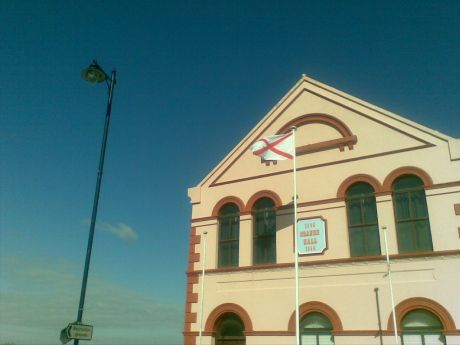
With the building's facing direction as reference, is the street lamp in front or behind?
in front

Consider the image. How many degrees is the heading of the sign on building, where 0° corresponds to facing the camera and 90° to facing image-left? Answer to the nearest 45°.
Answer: approximately 45°

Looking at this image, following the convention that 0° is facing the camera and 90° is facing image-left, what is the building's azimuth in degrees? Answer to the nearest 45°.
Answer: approximately 45°

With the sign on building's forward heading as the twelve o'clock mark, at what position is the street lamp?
The street lamp is roughly at 12 o'clock from the sign on building.
